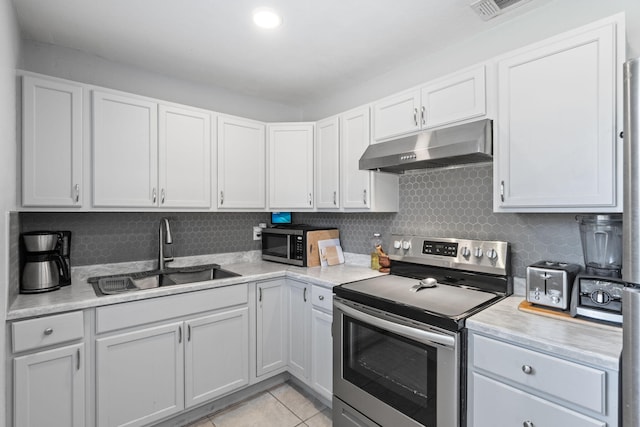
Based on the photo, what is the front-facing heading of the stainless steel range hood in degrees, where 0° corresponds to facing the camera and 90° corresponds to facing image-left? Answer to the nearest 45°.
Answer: approximately 45°

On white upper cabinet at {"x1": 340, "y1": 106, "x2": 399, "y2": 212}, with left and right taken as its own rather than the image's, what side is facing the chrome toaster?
left

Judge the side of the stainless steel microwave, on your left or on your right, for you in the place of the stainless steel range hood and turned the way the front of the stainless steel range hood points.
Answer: on your right

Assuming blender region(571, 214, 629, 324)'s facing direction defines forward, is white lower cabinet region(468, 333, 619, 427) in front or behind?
in front

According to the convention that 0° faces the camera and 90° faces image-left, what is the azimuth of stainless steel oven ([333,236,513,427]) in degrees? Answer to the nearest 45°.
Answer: approximately 45°

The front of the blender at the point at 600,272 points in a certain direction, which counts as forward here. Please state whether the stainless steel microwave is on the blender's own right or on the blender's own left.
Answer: on the blender's own right
